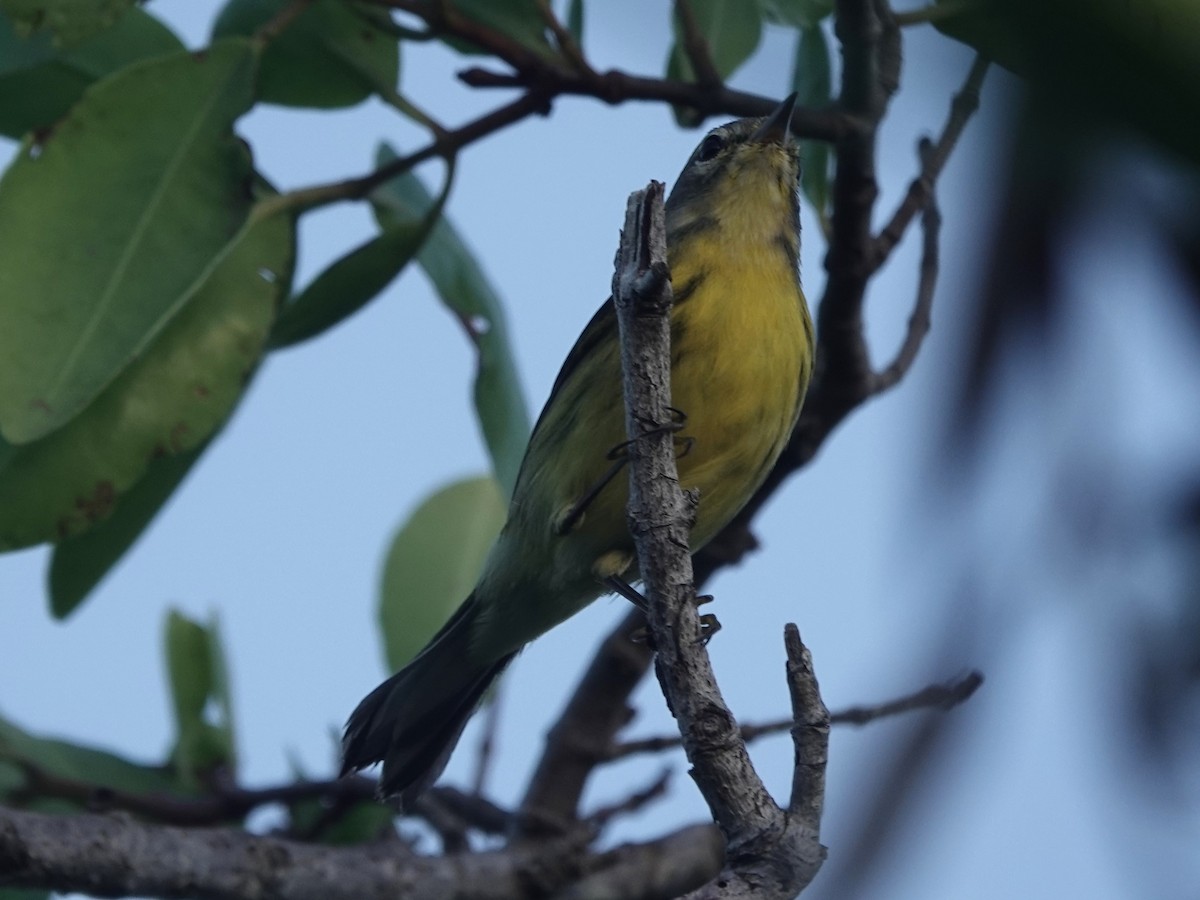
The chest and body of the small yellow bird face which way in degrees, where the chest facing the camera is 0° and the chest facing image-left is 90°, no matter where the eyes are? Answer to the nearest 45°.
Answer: approximately 315°

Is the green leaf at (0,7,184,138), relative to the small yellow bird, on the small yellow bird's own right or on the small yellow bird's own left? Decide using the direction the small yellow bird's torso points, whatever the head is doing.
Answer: on the small yellow bird's own right

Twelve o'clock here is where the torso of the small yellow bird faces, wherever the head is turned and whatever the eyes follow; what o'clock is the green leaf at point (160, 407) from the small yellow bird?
The green leaf is roughly at 4 o'clock from the small yellow bird.

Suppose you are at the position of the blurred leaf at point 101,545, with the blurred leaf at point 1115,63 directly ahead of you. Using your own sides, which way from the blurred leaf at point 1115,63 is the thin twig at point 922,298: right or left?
left
